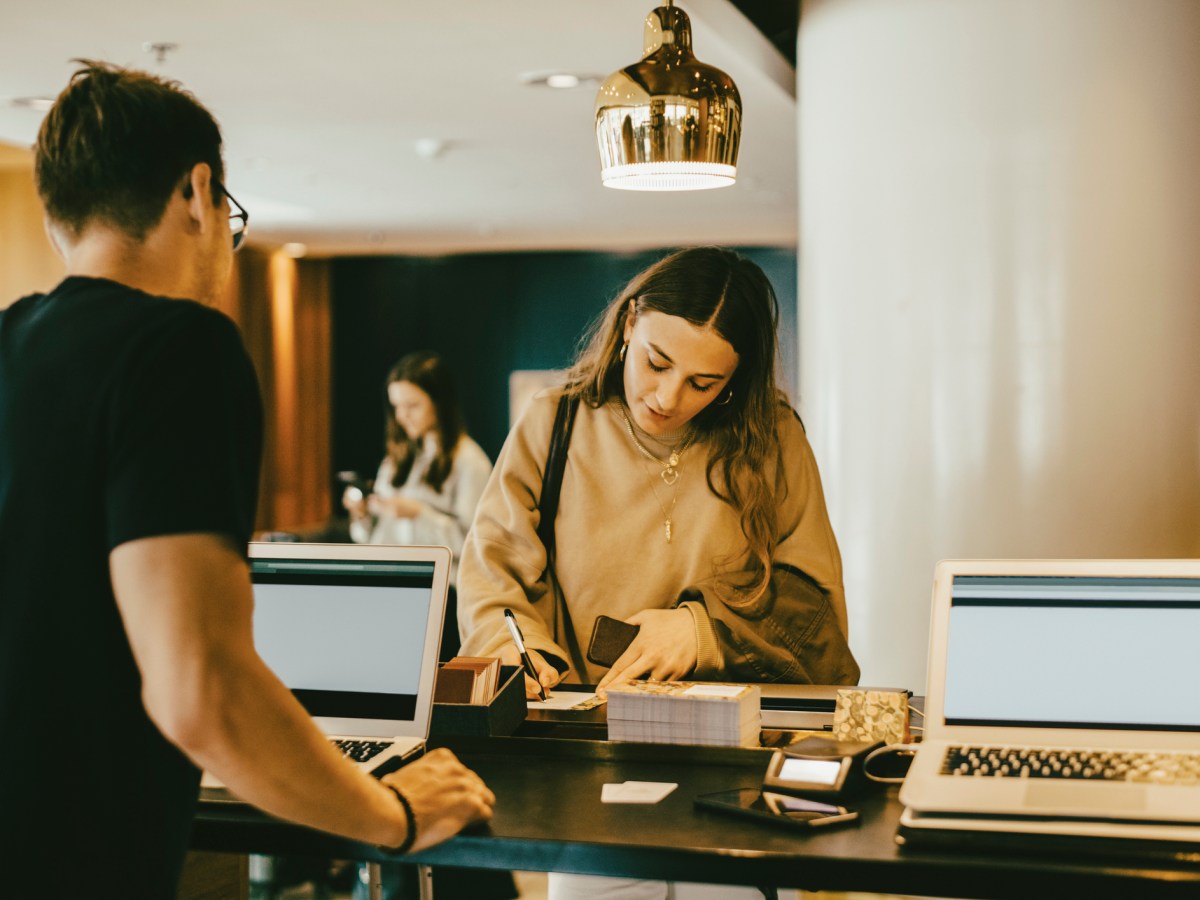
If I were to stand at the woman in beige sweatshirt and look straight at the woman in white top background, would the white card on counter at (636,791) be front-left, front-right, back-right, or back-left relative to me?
back-left

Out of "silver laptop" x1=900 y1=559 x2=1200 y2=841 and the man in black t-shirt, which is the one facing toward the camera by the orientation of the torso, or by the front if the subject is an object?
the silver laptop

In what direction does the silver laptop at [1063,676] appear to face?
toward the camera

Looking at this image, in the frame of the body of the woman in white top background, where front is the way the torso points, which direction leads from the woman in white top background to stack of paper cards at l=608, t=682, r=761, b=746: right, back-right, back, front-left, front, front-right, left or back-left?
front-left

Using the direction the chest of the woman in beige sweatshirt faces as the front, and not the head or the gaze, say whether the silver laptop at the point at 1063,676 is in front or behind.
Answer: in front

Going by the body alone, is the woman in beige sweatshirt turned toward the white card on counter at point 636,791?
yes

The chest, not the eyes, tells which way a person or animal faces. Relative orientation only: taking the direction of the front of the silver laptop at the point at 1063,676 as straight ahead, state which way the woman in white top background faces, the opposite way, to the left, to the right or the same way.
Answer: the same way

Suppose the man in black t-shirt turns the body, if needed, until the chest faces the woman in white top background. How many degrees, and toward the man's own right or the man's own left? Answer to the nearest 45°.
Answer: approximately 45° to the man's own left

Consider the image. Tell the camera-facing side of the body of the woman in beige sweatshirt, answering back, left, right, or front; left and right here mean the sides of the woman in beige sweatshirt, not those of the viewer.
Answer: front

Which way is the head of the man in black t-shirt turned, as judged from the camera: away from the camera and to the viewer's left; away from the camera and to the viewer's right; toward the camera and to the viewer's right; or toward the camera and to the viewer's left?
away from the camera and to the viewer's right

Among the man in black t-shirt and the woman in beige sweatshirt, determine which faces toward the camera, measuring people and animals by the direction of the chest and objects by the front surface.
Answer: the woman in beige sweatshirt

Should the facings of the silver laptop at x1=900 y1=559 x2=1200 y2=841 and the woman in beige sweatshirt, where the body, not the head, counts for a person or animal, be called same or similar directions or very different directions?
same or similar directions

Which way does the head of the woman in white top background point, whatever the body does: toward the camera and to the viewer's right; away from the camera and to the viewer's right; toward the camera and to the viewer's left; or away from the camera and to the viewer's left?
toward the camera and to the viewer's left

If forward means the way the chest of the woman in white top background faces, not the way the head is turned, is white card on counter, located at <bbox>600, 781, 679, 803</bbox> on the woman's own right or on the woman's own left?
on the woman's own left

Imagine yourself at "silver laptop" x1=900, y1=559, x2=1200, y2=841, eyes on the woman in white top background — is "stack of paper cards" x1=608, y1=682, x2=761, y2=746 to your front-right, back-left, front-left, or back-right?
front-left

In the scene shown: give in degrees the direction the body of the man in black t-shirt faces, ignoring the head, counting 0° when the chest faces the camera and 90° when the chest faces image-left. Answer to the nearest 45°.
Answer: approximately 225°

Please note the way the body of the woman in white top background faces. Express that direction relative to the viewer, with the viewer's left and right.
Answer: facing the viewer and to the left of the viewer

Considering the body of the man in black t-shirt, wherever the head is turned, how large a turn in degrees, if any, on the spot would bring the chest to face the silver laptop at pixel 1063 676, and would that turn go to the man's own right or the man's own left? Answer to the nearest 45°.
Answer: approximately 45° to the man's own right

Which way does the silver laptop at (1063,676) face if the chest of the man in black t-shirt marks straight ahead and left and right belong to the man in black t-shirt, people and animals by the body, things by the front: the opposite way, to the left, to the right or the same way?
the opposite way
